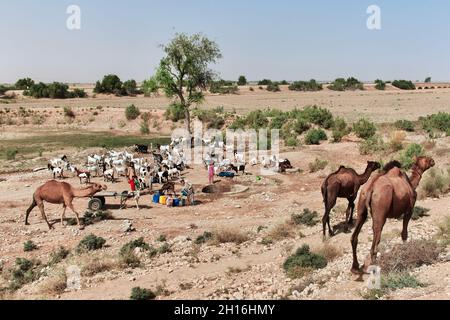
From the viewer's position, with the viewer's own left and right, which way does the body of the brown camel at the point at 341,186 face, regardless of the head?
facing away from the viewer and to the right of the viewer

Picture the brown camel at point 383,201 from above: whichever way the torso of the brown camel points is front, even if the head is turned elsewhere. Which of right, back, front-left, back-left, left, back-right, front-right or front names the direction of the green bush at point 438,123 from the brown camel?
front-left

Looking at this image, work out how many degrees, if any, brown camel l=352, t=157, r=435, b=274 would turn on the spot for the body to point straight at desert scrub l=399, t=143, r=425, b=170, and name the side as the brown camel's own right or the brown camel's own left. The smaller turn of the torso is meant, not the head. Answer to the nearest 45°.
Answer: approximately 45° to the brown camel's own left

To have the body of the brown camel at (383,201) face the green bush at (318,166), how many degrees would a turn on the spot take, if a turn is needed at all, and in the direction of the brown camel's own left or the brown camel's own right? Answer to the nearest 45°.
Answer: approximately 45° to the brown camel's own left

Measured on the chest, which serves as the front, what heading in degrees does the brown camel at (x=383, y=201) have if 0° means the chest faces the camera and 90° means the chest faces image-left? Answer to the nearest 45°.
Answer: approximately 225°

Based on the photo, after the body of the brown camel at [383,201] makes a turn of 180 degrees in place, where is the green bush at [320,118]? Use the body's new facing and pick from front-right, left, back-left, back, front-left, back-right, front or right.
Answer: back-right

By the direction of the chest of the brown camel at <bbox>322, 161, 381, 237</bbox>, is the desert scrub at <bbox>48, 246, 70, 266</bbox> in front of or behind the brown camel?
behind

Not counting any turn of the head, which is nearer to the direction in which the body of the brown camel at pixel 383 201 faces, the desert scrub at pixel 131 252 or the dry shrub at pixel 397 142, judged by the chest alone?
the dry shrub

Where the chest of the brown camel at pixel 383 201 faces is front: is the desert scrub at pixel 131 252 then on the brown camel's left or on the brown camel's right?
on the brown camel's left

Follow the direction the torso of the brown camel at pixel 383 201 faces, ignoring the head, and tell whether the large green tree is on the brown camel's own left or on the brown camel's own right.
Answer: on the brown camel's own left

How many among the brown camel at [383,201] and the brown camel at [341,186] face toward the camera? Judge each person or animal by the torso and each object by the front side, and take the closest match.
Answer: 0

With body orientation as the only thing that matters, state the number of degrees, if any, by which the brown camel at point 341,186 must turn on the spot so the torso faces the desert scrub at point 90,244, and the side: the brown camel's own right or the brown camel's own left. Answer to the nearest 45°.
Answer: approximately 135° to the brown camel's own left

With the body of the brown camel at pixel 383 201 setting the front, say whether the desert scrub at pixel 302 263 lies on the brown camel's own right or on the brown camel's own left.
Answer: on the brown camel's own left
